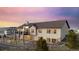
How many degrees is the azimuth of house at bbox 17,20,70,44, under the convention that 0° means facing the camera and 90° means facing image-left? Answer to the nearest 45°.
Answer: approximately 45°

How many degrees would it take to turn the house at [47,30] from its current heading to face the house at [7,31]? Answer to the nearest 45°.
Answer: approximately 45° to its right
